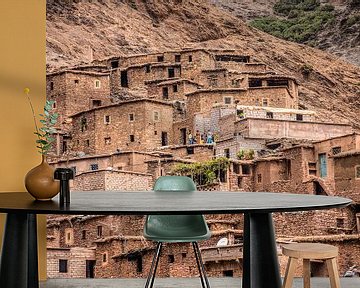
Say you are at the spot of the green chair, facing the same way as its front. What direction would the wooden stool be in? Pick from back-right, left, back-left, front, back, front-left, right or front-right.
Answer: front-left

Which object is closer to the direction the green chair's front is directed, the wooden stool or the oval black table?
the oval black table

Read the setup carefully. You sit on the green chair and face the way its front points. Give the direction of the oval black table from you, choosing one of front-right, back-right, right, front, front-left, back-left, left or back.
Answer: front

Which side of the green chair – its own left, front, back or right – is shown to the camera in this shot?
front
